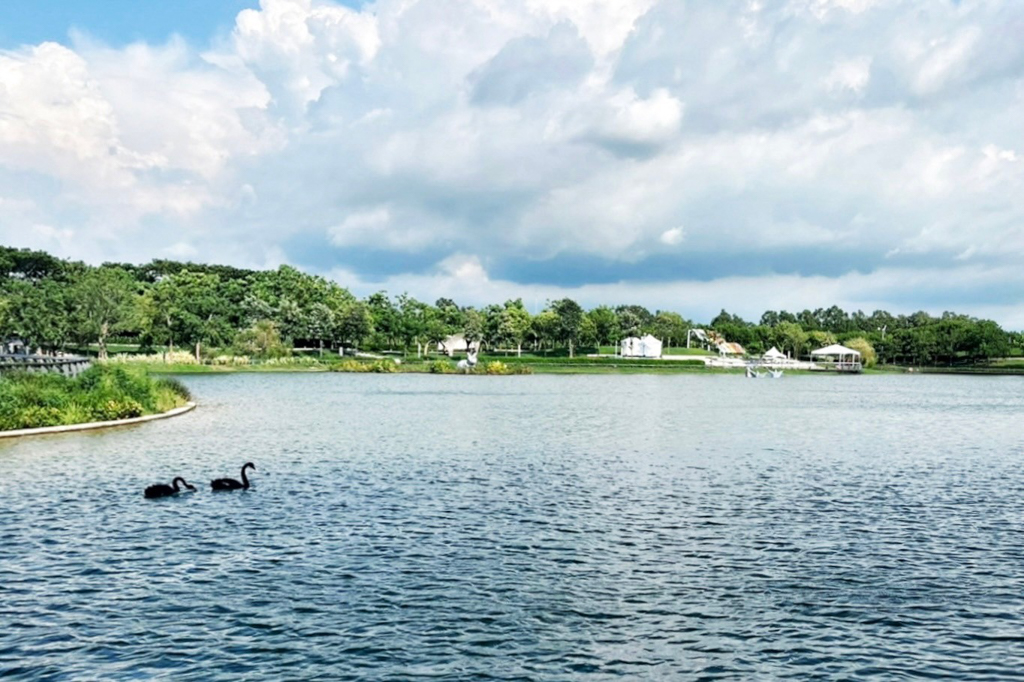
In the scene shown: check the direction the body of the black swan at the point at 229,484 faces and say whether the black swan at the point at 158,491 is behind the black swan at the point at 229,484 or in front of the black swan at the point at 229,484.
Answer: behind

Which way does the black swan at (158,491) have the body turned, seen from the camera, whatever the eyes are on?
to the viewer's right

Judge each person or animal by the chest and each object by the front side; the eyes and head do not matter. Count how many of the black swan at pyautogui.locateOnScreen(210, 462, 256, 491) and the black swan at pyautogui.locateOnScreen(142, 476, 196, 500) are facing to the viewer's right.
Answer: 2

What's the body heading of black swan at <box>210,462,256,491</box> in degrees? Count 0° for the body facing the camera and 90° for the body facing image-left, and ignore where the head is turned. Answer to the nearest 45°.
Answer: approximately 270°
